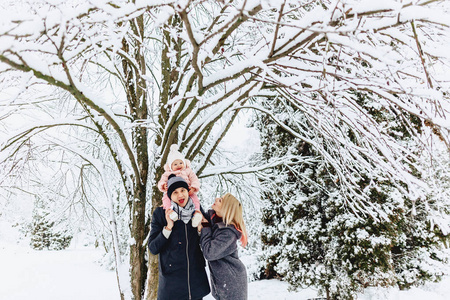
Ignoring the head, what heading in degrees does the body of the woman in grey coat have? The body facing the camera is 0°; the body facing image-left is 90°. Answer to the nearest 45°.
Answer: approximately 90°

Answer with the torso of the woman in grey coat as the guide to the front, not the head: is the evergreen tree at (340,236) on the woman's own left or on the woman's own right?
on the woman's own right

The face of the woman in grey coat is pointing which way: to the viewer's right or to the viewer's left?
to the viewer's left

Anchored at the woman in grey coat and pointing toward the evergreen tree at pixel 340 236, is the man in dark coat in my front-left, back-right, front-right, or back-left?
back-left
